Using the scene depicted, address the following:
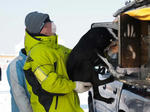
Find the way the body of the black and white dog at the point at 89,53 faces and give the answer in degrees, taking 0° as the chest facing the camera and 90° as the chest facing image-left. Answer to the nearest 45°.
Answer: approximately 270°

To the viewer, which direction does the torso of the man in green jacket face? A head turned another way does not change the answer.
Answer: to the viewer's right

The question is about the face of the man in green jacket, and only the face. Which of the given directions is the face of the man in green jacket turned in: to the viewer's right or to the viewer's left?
to the viewer's right
